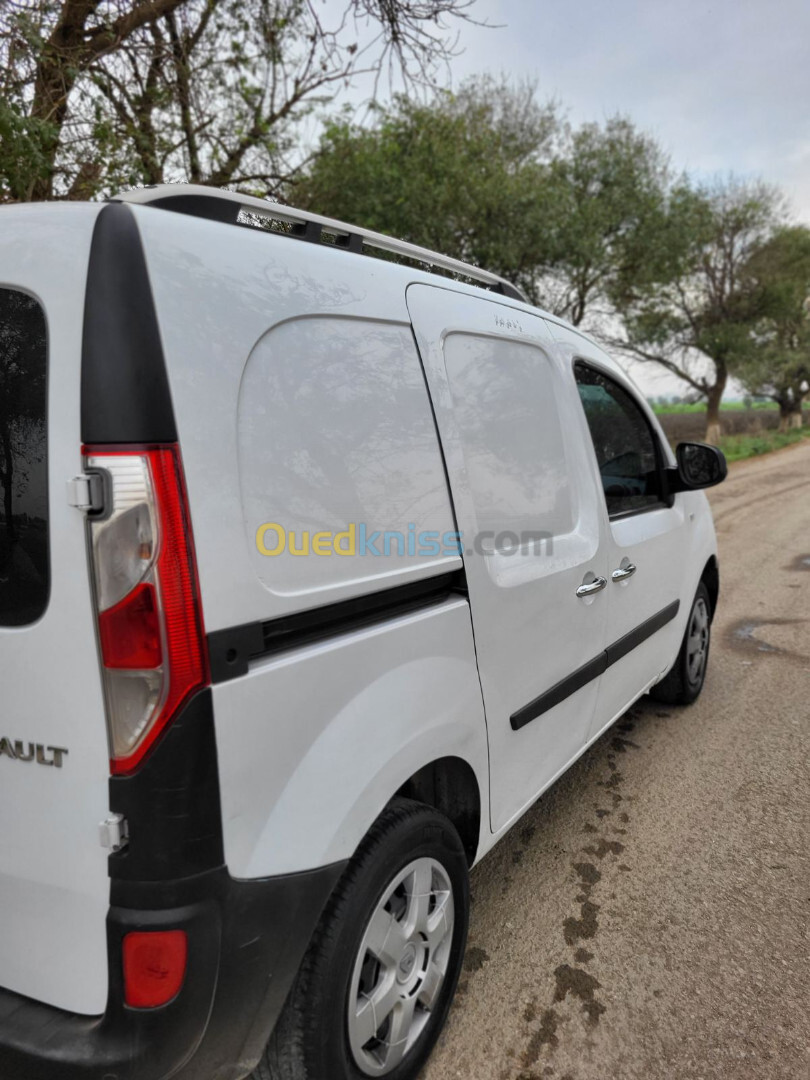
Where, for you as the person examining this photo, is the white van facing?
facing away from the viewer and to the right of the viewer

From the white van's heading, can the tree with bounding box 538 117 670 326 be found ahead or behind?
ahead

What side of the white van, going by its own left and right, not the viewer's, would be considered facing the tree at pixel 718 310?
front

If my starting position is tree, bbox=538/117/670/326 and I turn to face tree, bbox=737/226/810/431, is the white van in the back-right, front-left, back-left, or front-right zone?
back-right

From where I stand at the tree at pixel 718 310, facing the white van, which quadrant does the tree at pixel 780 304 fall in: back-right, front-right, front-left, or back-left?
back-left

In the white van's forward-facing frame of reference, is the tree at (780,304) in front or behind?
in front

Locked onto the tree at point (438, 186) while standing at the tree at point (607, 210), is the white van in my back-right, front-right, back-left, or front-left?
front-left

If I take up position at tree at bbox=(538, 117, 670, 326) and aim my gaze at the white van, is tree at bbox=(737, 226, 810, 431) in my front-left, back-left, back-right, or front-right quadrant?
back-left

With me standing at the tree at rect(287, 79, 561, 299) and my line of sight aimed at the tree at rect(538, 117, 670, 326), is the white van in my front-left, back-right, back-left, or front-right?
back-right

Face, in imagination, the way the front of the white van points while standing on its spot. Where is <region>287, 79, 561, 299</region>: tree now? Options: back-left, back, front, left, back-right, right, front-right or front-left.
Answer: front-left
